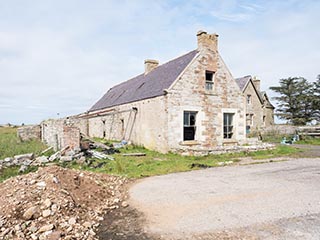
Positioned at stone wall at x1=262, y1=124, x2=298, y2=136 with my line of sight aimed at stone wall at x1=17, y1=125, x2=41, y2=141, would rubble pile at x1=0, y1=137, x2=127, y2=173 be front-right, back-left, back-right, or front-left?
front-left

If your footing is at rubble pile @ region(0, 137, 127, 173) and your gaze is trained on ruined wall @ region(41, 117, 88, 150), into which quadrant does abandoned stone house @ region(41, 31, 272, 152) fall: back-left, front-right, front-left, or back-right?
front-right
